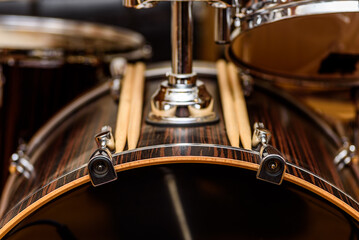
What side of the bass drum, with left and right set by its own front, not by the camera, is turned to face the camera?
front

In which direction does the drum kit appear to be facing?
toward the camera
